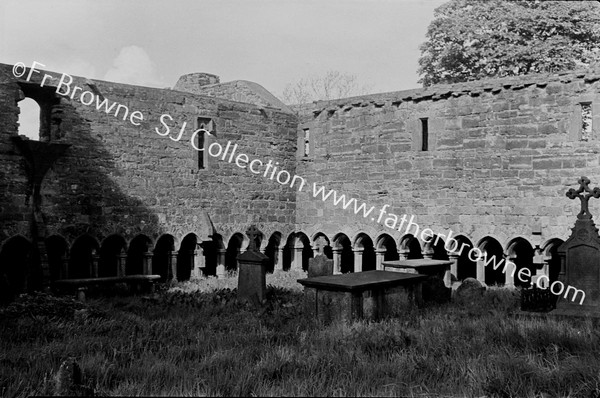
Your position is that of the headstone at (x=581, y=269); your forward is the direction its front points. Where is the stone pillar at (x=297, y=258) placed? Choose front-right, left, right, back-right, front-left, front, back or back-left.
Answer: back-right

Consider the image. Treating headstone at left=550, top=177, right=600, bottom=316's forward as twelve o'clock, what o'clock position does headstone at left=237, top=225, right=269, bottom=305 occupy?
headstone at left=237, top=225, right=269, bottom=305 is roughly at 3 o'clock from headstone at left=550, top=177, right=600, bottom=316.

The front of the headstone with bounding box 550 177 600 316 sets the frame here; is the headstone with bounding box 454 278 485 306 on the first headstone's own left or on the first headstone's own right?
on the first headstone's own right

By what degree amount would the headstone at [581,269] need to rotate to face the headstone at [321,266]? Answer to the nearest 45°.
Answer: approximately 90° to its right

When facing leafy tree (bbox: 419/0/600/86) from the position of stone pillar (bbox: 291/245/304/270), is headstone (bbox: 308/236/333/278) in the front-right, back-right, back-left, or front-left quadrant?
back-right

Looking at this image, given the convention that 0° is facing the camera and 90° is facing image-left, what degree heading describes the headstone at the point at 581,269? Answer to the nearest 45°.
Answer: approximately 0°

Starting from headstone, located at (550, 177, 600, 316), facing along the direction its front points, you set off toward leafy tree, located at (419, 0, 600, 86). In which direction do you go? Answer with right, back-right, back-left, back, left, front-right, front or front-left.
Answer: back

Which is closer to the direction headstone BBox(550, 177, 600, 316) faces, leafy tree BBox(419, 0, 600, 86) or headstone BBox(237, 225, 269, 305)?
the headstone

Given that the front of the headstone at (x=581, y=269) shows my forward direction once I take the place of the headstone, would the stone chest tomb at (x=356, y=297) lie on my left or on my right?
on my right
